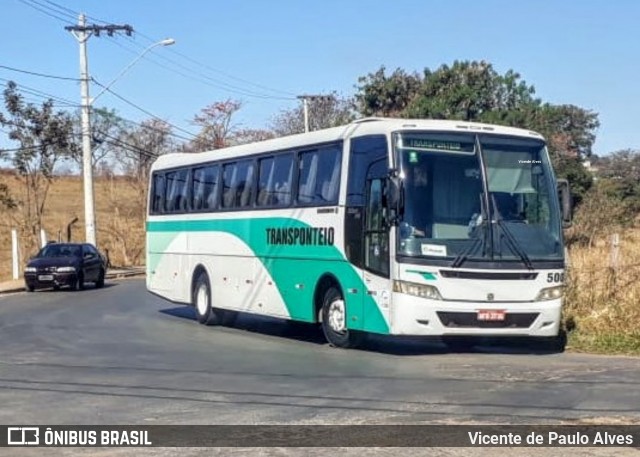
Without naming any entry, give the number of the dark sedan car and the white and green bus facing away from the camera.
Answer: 0

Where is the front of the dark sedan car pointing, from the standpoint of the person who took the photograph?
facing the viewer and to the left of the viewer

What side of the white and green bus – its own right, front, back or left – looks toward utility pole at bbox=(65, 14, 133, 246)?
back

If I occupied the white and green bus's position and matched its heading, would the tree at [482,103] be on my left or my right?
on my left

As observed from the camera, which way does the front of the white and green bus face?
facing the viewer and to the right of the viewer

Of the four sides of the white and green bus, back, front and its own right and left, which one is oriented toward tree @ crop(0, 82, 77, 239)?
back

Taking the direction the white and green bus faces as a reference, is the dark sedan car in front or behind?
behind

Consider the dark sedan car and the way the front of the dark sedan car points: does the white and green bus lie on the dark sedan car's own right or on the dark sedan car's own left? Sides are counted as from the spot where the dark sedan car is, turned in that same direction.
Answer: on the dark sedan car's own left

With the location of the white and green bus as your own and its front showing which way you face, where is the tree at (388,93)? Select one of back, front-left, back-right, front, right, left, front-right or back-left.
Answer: back-left

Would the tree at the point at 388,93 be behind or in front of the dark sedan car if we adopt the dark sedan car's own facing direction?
behind

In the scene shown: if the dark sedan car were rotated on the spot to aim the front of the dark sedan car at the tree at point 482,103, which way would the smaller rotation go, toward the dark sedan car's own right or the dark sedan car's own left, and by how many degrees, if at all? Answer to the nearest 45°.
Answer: approximately 135° to the dark sedan car's own left
